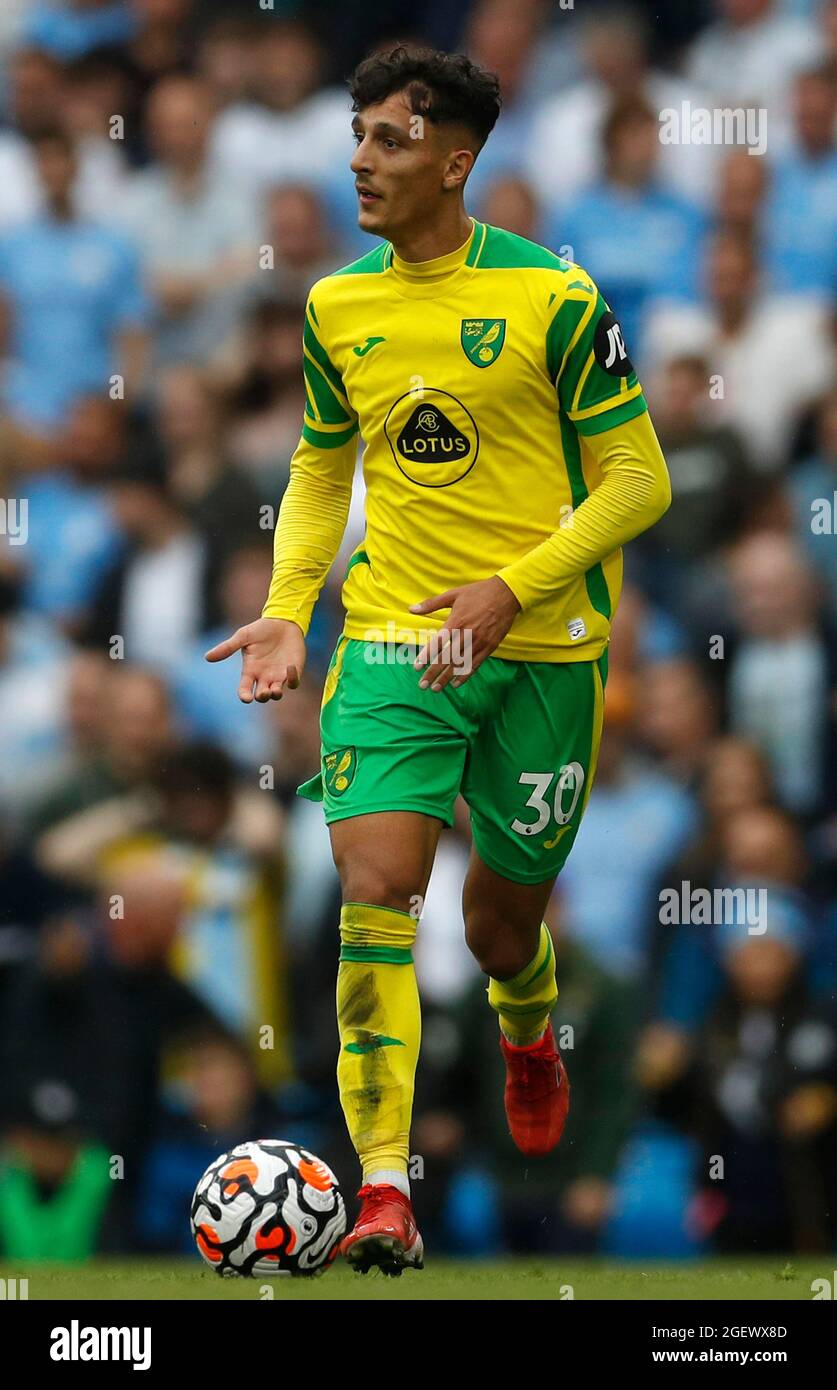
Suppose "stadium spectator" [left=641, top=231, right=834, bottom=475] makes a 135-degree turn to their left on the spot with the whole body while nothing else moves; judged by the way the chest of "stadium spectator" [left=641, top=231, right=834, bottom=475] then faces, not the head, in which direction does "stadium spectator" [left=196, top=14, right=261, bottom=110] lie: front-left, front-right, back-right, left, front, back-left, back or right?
back-left

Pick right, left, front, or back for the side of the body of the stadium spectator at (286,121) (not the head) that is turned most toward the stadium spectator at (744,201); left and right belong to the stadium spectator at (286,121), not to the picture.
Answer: left

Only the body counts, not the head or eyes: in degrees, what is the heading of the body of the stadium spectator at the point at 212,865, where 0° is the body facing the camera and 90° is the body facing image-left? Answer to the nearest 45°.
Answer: approximately 0°

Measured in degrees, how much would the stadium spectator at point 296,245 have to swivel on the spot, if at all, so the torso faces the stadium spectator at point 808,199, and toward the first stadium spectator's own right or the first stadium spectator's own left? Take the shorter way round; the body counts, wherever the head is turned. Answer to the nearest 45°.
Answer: approximately 90° to the first stadium spectator's own left

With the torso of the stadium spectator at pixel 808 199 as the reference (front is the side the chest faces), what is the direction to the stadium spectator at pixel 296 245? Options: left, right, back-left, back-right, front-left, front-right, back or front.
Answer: right
